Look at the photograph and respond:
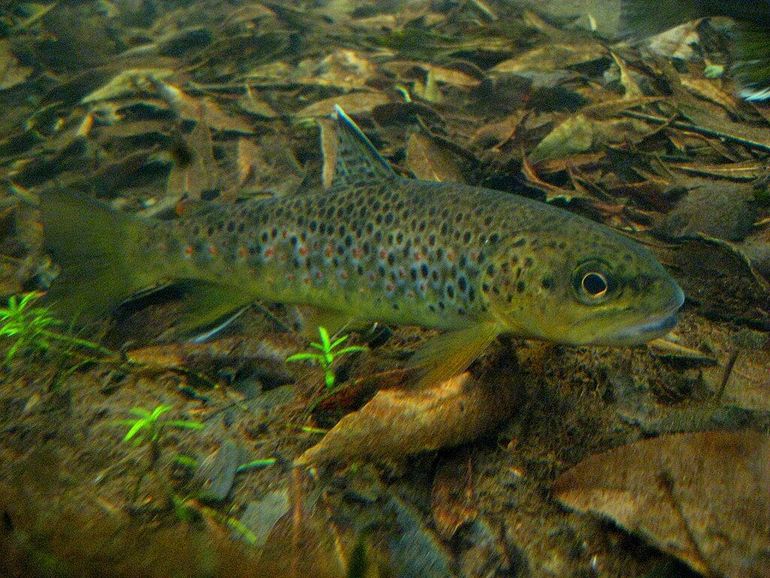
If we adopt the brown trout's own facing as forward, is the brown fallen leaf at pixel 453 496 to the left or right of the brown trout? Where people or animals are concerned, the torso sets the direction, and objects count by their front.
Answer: on its right

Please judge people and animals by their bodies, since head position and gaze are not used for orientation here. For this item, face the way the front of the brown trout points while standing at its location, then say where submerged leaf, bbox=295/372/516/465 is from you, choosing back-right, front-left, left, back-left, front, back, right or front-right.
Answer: right

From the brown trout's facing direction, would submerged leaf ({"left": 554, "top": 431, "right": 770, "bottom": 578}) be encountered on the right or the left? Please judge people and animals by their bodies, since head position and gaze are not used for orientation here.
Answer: on its right

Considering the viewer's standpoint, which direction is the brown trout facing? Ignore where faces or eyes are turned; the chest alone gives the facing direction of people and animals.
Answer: facing to the right of the viewer

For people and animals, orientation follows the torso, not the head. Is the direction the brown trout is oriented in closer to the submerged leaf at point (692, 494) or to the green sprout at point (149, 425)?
the submerged leaf

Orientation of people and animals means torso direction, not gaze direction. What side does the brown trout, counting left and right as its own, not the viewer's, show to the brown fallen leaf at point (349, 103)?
left
